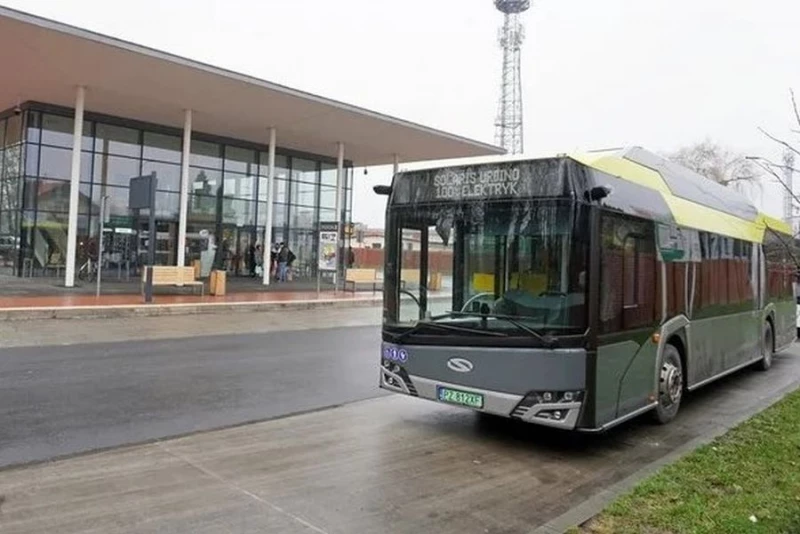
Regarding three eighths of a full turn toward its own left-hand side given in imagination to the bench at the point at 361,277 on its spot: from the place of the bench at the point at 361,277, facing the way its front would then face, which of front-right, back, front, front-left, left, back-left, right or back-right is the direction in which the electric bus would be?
back

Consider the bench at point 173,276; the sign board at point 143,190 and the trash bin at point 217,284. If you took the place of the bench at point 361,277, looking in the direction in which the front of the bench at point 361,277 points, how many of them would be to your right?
3

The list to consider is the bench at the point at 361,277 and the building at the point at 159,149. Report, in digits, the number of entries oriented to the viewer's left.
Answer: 0

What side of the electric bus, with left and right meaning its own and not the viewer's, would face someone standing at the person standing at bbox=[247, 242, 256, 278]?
right

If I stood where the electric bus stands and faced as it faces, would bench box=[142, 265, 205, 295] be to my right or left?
on my right

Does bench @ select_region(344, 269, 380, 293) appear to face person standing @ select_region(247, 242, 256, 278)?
no

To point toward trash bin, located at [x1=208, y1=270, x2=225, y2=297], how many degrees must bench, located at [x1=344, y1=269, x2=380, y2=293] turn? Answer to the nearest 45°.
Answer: approximately 90° to its right

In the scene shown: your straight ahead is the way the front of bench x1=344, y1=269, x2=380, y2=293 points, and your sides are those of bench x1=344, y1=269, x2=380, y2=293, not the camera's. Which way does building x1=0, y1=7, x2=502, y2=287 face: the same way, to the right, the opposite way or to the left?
the same way

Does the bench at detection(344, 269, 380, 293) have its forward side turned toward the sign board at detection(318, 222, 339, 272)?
no

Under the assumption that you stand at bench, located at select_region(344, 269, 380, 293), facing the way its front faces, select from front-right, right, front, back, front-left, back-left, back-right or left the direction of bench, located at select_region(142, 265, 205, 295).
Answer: right

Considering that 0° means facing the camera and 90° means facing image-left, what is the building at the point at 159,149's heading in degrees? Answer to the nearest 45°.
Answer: approximately 315°

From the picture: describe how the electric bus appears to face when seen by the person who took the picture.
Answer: facing the viewer and to the left of the viewer
